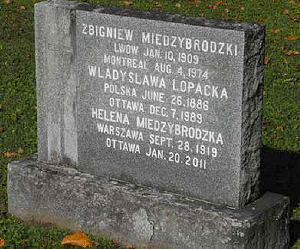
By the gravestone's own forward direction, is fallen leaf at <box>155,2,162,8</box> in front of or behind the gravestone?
behind

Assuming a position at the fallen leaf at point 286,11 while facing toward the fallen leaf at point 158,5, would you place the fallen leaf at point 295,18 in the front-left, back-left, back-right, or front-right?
back-left

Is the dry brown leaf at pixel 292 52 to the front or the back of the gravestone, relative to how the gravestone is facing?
to the back

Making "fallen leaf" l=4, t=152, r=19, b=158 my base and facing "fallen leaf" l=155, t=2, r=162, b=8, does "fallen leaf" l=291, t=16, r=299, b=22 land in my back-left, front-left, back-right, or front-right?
front-right

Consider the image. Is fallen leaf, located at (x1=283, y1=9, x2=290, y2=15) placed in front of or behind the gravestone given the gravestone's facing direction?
behind

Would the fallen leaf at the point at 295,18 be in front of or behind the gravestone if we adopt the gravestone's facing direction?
behind

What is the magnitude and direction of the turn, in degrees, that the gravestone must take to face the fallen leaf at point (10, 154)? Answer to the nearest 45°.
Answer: approximately 90° to its right
